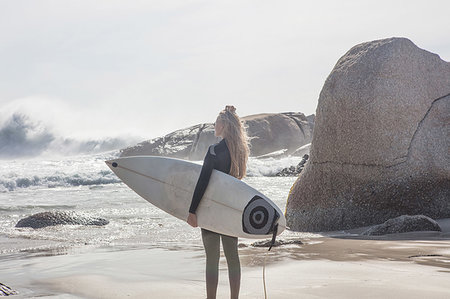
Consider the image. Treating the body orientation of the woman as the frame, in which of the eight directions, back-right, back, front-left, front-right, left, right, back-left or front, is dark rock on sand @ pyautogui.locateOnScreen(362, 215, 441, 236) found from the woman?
right

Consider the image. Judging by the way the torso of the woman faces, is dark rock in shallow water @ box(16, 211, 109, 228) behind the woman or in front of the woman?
in front

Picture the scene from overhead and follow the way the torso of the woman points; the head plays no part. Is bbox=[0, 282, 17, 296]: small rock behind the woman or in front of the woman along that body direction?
in front

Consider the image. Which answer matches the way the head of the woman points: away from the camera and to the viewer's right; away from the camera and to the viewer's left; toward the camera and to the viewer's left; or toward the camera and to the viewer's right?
away from the camera and to the viewer's left

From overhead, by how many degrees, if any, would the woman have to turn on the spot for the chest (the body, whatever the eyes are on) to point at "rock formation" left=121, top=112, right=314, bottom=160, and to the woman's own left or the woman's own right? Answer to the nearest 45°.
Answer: approximately 45° to the woman's own right

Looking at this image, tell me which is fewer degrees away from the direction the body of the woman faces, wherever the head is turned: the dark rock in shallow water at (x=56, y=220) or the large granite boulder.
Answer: the dark rock in shallow water

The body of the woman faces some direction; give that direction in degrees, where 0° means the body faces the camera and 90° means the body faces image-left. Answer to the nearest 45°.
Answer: approximately 135°

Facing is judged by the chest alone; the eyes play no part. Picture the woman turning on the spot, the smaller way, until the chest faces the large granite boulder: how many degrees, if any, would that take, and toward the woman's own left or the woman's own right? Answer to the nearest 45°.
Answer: approximately 90° to the woman's own right
